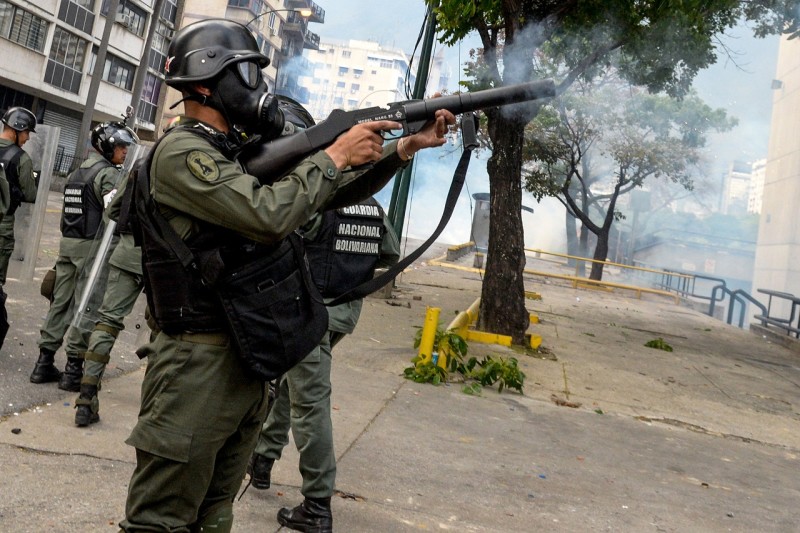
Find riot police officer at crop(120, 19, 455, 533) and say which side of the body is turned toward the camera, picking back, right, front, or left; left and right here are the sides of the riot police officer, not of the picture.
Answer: right

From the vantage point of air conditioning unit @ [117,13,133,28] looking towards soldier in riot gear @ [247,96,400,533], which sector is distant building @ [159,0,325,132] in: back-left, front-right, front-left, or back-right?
back-left

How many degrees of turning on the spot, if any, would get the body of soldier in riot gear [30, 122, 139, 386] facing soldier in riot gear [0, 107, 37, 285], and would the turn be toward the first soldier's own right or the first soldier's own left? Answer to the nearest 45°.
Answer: approximately 90° to the first soldier's own left

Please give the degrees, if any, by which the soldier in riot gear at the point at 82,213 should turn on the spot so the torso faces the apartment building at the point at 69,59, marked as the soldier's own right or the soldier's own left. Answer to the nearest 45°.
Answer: approximately 45° to the soldier's own left

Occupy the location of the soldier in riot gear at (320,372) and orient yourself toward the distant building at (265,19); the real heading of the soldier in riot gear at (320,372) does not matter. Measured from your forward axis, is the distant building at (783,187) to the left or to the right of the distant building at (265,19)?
right

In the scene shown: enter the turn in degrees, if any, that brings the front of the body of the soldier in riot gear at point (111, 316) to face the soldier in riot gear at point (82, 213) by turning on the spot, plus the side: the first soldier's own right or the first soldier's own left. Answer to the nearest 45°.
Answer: approximately 90° to the first soldier's own left

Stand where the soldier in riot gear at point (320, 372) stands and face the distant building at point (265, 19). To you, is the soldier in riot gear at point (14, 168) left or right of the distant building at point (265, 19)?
left

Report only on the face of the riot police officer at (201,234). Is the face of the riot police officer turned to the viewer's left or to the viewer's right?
to the viewer's right

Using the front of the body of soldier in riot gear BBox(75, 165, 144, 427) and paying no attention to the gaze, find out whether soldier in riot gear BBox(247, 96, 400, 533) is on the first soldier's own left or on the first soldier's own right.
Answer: on the first soldier's own right

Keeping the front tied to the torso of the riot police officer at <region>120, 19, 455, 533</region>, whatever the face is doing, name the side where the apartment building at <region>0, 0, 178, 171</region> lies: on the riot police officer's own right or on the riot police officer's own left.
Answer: on the riot police officer's own left

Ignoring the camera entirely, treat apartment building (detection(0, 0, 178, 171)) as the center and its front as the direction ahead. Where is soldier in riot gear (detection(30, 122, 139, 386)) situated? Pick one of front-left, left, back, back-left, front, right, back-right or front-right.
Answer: front-right

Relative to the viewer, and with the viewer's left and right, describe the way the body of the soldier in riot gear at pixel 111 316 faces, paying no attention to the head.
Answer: facing away from the viewer and to the right of the viewer

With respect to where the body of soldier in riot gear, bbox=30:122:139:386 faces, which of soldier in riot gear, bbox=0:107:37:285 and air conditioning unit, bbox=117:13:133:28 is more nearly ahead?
the air conditioning unit

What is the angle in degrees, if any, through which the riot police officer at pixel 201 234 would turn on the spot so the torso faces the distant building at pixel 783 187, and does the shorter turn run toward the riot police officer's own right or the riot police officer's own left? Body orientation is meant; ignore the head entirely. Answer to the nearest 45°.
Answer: approximately 45° to the riot police officer's own left
